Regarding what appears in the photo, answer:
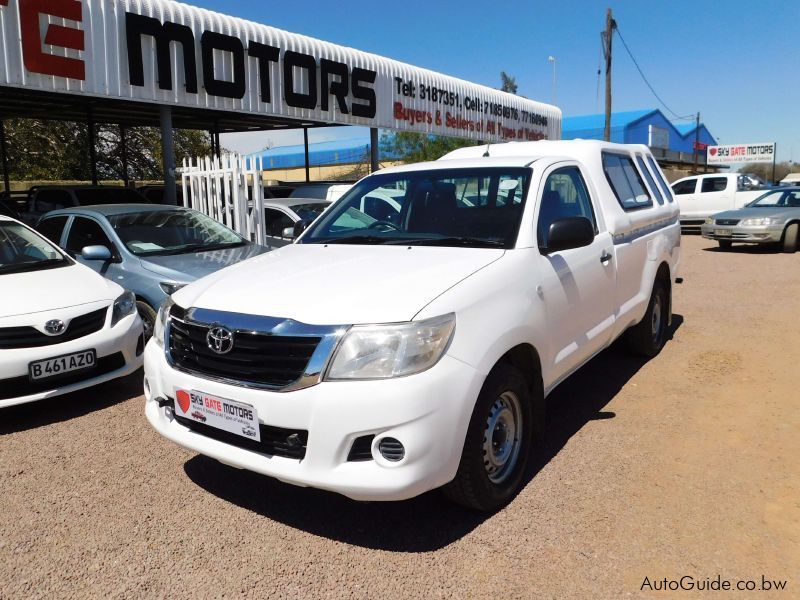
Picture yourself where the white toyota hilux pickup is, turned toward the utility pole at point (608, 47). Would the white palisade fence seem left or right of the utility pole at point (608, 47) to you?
left

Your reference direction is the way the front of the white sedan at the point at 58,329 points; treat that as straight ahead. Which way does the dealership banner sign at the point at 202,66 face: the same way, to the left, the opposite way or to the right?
the same way

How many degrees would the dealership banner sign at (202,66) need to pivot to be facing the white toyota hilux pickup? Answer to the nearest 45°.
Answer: approximately 45° to its right

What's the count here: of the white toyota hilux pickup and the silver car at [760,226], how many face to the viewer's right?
0

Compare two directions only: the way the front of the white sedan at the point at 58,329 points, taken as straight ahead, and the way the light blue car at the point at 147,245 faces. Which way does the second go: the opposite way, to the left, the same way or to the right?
the same way

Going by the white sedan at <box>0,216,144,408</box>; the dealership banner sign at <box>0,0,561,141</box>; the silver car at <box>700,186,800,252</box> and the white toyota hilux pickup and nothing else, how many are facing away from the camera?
0

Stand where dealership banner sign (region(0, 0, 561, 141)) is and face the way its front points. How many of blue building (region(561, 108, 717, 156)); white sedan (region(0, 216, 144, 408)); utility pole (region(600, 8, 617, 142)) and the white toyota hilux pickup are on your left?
2

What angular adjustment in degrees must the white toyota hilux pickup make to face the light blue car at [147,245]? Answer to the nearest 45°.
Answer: approximately 90° to its right

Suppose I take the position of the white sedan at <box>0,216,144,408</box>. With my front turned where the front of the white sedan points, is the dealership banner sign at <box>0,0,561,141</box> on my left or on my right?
on my left

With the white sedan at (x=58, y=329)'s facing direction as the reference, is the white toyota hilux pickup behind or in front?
in front

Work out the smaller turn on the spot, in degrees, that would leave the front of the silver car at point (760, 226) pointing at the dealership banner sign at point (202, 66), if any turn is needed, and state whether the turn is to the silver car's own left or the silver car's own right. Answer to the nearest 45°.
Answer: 0° — it already faces it

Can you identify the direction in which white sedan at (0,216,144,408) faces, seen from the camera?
facing the viewer and to the right of the viewer

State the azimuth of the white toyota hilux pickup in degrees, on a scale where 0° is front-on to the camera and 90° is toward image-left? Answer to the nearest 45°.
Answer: approximately 45°

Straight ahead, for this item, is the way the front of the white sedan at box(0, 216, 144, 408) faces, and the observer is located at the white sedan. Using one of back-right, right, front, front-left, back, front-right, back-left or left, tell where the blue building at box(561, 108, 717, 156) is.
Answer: left
